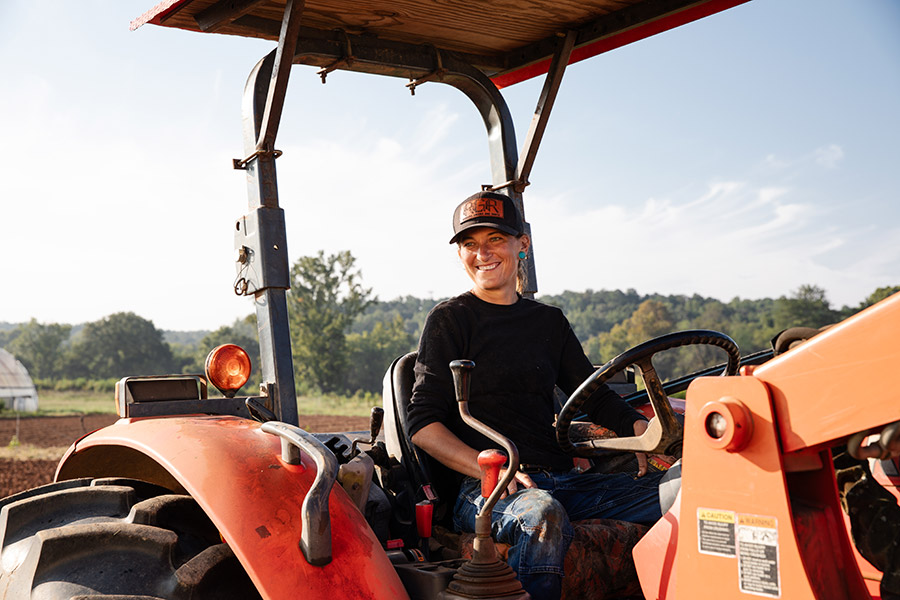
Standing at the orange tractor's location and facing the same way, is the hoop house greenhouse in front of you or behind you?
behind

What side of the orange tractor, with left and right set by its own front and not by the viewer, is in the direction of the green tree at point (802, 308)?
left

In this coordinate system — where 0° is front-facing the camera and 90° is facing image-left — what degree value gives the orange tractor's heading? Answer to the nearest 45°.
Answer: approximately 315°

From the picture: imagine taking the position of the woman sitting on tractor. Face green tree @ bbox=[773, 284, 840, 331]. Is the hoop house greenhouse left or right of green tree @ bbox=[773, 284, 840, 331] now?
left
